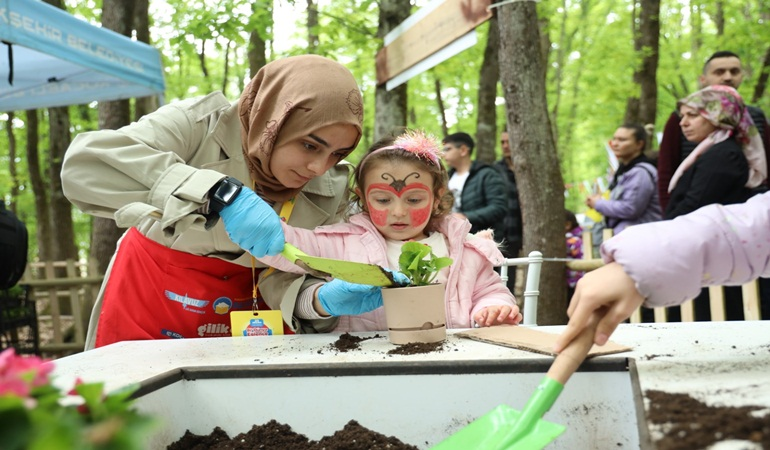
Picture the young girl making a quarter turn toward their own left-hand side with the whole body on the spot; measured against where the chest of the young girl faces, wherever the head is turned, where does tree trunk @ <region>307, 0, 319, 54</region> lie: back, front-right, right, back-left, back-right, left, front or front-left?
left

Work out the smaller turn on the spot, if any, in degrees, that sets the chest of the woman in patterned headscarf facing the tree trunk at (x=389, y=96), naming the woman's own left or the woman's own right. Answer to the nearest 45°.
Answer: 0° — they already face it

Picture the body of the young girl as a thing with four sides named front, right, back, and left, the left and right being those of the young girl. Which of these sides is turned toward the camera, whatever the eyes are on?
front

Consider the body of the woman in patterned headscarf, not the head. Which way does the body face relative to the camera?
to the viewer's left

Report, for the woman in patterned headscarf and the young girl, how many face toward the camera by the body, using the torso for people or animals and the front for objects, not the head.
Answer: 1

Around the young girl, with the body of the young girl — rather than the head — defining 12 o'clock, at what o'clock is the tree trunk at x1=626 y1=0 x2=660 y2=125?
The tree trunk is roughly at 7 o'clock from the young girl.

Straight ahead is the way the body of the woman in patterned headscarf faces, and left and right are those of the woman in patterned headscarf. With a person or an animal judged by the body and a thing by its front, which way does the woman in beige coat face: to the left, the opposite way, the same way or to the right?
the opposite way

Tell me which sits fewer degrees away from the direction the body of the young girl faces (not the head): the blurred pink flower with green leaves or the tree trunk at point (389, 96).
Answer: the blurred pink flower with green leaves

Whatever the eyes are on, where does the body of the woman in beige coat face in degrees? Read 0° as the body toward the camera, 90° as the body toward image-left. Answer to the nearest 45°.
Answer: approximately 315°

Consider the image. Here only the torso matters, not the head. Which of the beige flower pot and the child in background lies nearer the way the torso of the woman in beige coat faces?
the beige flower pot

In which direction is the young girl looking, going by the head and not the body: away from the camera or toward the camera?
toward the camera

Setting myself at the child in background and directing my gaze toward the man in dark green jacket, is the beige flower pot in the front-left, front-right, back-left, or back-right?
front-left

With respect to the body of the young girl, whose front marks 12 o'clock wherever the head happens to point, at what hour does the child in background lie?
The child in background is roughly at 7 o'clock from the young girl.

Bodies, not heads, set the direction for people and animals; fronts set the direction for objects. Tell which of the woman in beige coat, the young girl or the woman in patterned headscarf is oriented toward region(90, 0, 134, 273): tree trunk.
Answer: the woman in patterned headscarf

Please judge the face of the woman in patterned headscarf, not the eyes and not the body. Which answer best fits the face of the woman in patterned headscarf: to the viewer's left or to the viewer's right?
to the viewer's left
